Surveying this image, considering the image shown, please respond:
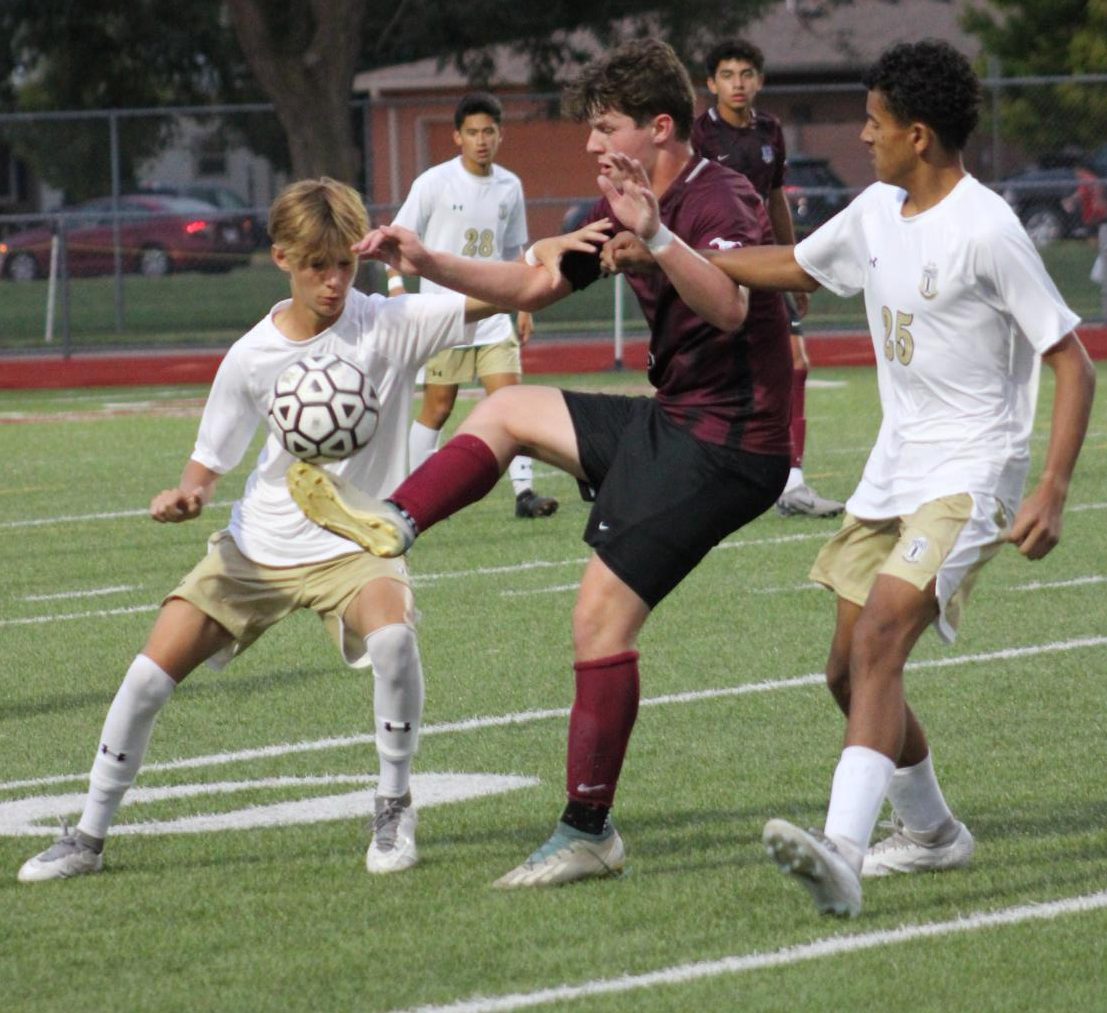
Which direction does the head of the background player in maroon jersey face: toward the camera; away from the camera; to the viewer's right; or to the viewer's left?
toward the camera

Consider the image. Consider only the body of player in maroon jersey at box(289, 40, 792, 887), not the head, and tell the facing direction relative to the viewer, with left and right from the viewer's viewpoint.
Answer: facing to the left of the viewer

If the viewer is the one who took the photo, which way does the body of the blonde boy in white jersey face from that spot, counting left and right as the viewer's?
facing the viewer

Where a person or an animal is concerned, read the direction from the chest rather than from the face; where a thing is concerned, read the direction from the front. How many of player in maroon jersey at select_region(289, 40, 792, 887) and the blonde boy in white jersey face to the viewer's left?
1

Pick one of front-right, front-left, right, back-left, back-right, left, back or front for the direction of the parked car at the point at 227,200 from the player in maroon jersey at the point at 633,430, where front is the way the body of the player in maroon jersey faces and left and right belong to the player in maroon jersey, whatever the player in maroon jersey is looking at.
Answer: right

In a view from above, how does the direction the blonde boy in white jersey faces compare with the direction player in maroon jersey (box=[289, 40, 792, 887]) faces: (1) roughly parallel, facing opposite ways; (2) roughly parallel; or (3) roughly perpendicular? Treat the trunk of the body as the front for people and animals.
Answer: roughly perpendicular

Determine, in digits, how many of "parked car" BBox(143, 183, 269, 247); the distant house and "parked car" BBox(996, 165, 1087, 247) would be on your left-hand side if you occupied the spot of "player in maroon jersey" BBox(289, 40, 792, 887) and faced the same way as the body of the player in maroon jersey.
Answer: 0

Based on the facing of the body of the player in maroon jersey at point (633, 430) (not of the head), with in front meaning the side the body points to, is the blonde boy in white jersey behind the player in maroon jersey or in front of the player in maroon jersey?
in front

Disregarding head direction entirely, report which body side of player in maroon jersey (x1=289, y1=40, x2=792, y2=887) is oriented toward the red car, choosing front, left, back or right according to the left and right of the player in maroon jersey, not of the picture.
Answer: right

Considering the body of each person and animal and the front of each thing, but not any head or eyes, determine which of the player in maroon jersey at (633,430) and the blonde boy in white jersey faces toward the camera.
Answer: the blonde boy in white jersey

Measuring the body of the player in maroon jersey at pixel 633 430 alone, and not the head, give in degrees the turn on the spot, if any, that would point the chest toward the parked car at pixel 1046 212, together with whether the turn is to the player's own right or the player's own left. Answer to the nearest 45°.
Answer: approximately 90° to the player's own right

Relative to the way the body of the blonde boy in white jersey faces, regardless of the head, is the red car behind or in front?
behind

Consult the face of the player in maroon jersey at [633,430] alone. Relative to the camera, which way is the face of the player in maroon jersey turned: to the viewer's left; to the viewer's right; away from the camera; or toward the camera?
to the viewer's left

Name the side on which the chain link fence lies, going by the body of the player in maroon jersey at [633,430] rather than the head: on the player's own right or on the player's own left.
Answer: on the player's own right
